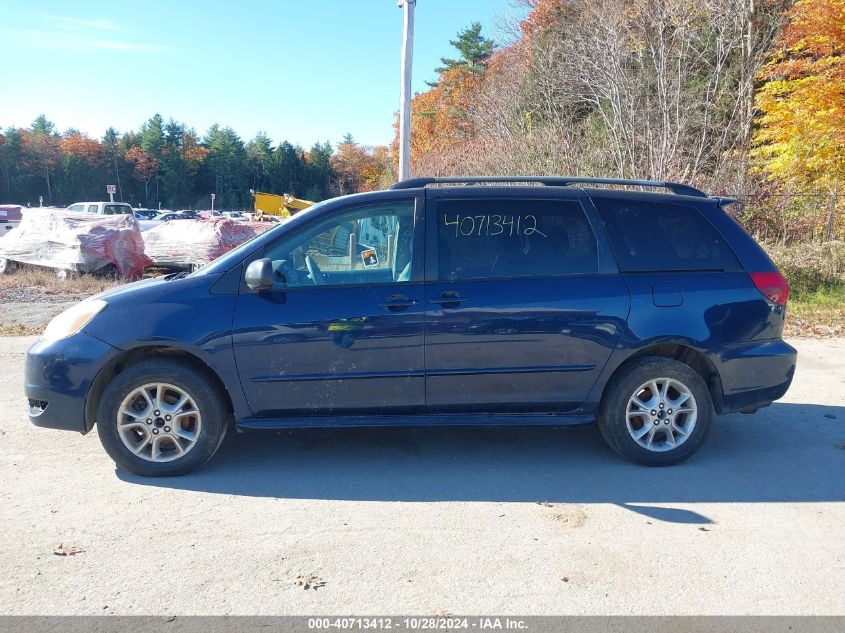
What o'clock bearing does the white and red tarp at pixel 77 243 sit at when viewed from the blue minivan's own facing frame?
The white and red tarp is roughly at 2 o'clock from the blue minivan.

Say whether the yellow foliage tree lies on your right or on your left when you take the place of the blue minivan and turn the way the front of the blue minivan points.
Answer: on your right

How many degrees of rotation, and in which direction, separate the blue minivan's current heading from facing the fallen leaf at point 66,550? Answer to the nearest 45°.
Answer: approximately 45° to its left

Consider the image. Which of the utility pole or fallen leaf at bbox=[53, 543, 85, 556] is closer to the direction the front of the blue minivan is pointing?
the fallen leaf

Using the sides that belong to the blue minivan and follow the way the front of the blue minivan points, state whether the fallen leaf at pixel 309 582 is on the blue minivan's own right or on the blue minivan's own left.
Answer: on the blue minivan's own left

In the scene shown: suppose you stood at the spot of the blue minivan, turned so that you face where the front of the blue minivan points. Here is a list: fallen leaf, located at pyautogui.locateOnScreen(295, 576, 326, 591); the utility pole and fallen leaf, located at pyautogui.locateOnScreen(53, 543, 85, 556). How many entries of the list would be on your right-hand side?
1

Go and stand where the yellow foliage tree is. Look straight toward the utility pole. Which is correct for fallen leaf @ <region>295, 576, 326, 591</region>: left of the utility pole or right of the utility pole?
left

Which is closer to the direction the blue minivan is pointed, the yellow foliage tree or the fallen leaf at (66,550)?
the fallen leaf

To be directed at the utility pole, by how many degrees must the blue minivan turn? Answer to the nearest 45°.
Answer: approximately 90° to its right

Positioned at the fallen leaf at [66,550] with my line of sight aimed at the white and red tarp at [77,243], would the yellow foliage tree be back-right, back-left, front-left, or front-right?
front-right

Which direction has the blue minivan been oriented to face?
to the viewer's left

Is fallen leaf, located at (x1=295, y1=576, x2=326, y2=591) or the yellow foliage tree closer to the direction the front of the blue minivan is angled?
the fallen leaf
